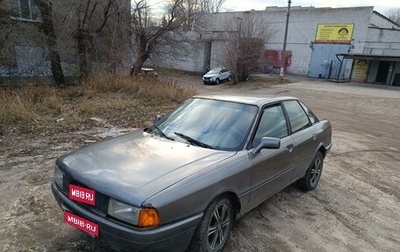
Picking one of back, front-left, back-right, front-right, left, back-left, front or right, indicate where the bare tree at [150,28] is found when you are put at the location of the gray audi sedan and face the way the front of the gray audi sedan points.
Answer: back-right

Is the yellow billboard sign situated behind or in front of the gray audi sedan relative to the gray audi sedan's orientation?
behind

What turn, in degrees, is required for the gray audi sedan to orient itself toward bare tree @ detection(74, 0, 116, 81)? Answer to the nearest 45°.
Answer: approximately 90° to its right

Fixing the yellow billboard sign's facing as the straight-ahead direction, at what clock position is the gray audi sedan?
The gray audi sedan is roughly at 12 o'clock from the yellow billboard sign.

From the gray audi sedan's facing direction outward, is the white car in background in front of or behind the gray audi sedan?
behind

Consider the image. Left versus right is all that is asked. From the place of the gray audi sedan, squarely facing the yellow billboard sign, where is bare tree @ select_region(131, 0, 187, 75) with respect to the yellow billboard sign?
left

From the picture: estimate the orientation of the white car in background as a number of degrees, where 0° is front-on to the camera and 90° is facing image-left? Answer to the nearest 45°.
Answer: approximately 45°

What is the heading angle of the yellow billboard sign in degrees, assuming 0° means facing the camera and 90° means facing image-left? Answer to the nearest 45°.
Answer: approximately 0°

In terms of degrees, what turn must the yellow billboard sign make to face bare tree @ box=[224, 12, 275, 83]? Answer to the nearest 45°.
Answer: approximately 45° to its right
